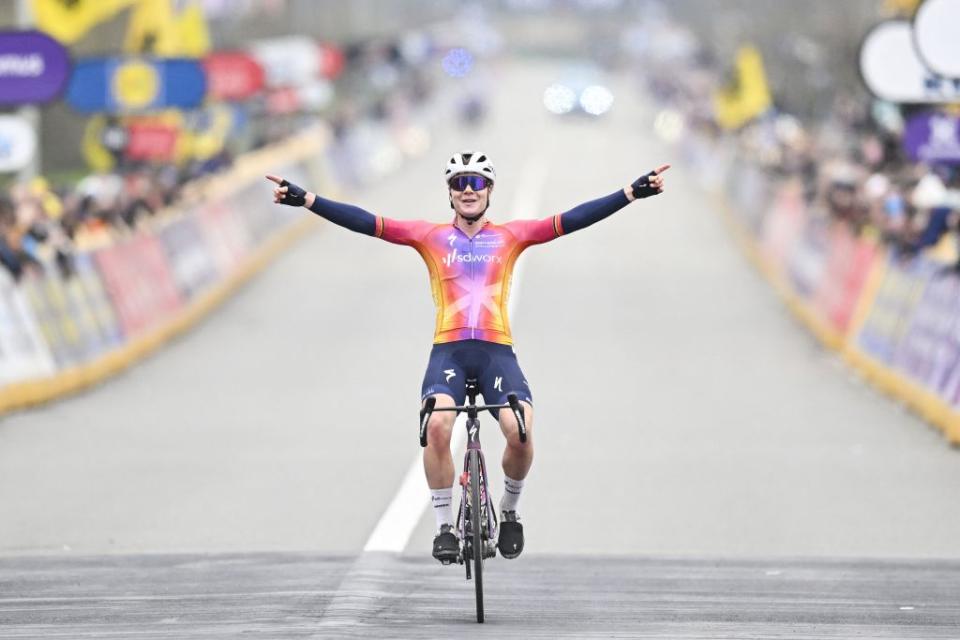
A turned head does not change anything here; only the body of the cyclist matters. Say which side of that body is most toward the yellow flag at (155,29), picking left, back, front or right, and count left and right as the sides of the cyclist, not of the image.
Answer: back

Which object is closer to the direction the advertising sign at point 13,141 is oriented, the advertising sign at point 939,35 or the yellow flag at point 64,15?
the advertising sign

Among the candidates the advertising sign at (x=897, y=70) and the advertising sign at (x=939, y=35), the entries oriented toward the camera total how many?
2

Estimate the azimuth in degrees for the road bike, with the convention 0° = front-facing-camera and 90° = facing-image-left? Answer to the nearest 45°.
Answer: approximately 0°

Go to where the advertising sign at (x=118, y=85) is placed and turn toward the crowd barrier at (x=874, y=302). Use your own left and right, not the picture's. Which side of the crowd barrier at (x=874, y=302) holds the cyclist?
right

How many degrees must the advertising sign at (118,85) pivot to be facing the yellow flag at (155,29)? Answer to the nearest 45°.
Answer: approximately 180°
